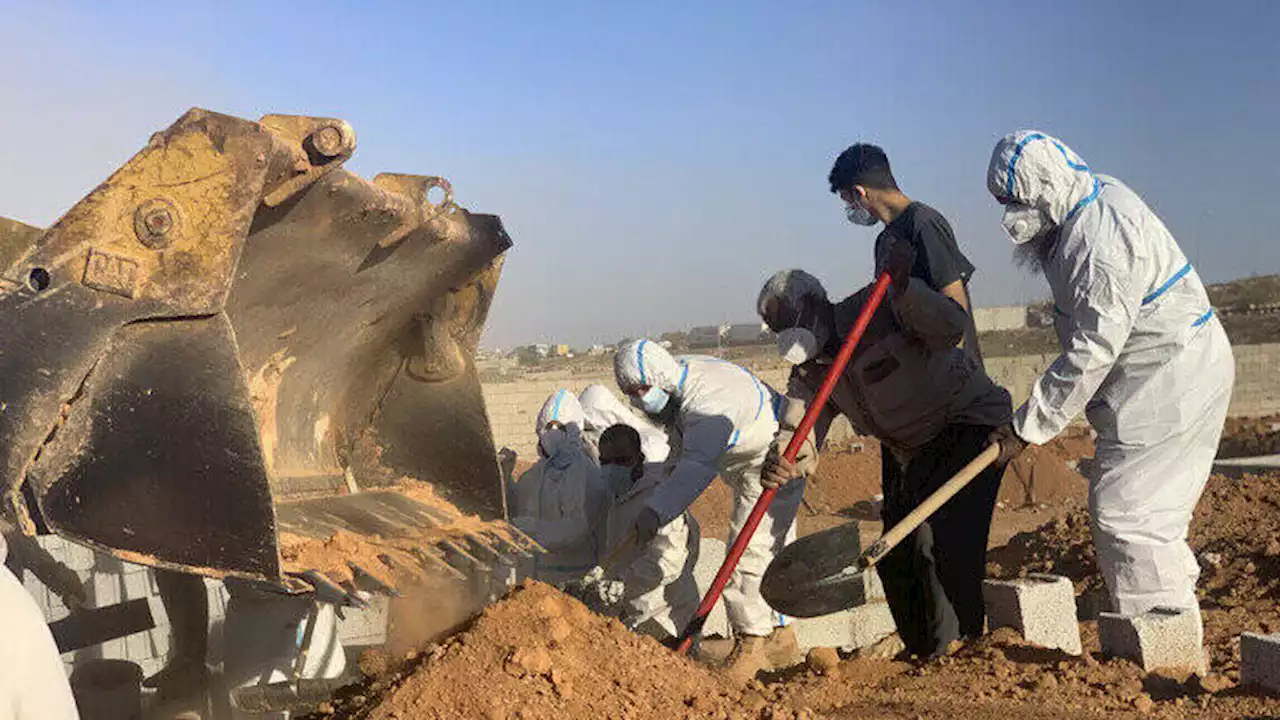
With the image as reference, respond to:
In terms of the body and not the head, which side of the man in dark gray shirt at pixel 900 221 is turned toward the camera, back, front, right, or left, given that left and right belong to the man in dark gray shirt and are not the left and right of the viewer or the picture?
left

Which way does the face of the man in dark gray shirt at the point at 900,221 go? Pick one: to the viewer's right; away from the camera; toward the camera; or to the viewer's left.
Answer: to the viewer's left

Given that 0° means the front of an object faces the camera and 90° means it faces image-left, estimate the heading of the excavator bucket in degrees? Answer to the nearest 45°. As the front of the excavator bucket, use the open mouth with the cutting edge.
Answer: approximately 315°

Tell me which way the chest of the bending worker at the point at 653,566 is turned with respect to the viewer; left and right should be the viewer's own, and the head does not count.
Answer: facing the viewer and to the left of the viewer

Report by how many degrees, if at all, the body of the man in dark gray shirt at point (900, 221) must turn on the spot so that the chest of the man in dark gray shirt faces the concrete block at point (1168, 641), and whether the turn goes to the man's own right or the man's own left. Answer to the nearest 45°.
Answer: approximately 135° to the man's own left

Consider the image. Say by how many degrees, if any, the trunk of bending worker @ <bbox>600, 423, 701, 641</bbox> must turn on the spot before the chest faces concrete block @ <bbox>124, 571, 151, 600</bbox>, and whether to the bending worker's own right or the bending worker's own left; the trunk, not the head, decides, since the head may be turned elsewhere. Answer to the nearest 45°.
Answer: approximately 45° to the bending worker's own right

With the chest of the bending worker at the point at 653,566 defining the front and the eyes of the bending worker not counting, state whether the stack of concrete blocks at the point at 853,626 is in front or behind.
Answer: behind

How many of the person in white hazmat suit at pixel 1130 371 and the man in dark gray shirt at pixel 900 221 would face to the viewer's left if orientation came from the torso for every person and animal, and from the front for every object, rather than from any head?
2

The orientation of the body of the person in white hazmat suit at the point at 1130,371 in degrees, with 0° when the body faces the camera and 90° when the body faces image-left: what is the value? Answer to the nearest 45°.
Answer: approximately 90°

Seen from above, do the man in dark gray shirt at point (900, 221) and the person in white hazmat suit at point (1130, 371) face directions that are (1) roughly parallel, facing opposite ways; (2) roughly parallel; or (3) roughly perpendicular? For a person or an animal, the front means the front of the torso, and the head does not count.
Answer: roughly parallel

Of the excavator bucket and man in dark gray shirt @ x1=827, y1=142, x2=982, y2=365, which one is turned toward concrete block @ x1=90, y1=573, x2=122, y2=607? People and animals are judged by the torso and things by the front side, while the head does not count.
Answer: the man in dark gray shirt

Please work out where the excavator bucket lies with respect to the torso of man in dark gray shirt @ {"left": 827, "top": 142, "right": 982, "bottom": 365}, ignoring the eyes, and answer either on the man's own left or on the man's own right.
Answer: on the man's own left
